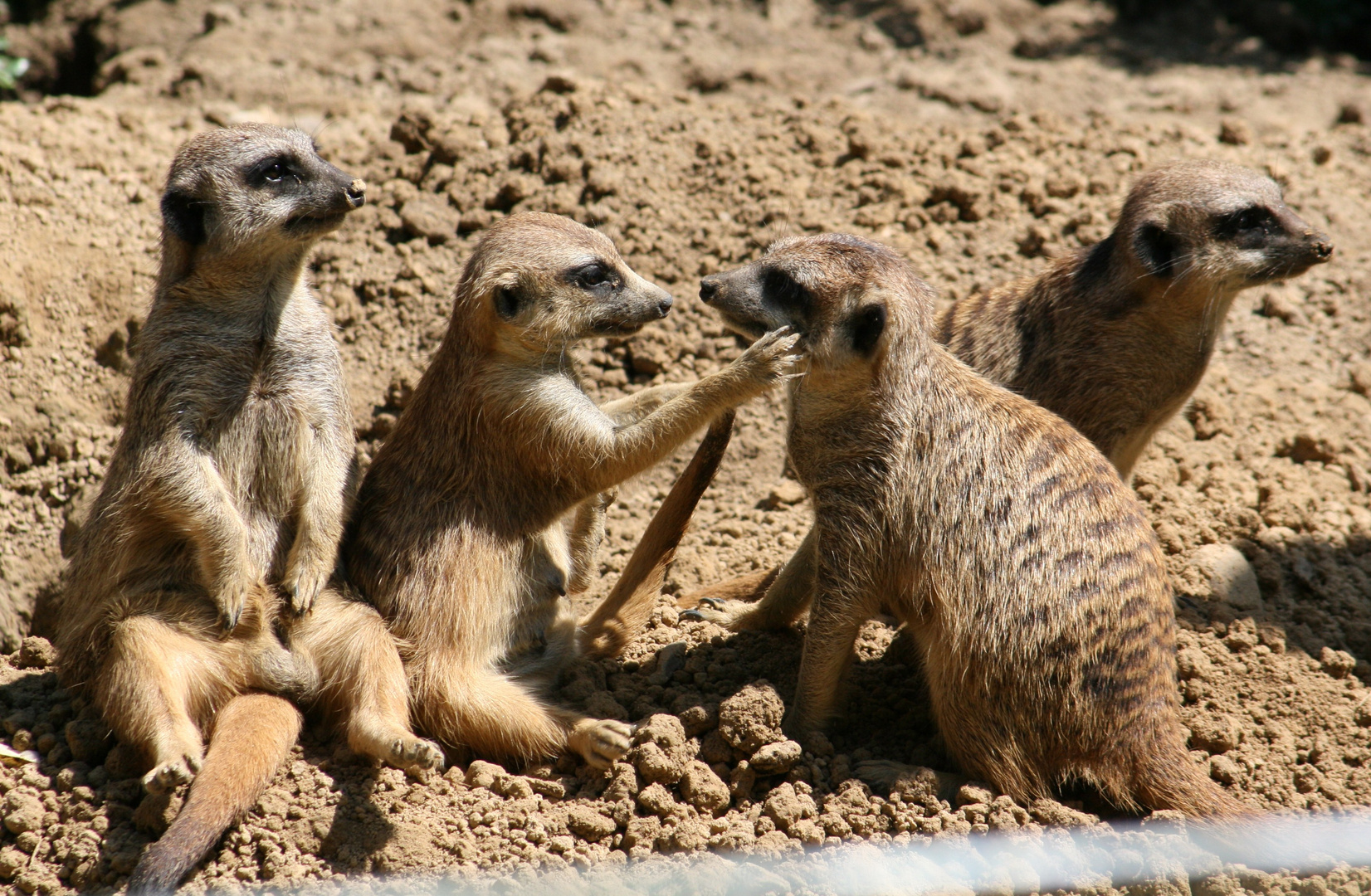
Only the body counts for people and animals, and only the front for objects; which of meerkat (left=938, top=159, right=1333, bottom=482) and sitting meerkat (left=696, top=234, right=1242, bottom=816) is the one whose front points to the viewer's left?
the sitting meerkat

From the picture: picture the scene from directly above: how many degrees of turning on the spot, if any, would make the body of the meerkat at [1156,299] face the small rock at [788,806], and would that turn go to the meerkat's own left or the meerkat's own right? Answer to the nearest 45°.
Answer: approximately 90° to the meerkat's own right

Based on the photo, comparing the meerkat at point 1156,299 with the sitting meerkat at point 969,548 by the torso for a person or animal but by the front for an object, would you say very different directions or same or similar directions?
very different directions

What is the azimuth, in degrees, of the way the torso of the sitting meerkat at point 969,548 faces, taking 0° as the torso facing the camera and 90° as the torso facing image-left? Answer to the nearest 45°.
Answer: approximately 90°

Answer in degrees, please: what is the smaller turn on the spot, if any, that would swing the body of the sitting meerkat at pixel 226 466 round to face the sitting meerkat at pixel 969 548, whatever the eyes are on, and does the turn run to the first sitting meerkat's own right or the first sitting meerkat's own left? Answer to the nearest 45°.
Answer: approximately 45° to the first sitting meerkat's own left

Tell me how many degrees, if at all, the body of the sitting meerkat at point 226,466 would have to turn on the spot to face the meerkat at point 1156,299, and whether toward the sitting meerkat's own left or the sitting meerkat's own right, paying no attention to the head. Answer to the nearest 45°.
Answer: approximately 45° to the sitting meerkat's own left

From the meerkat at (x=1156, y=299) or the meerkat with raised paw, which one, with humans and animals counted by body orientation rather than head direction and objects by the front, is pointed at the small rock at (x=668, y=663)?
the meerkat with raised paw

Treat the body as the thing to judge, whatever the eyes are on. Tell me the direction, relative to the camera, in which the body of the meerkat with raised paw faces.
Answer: to the viewer's right

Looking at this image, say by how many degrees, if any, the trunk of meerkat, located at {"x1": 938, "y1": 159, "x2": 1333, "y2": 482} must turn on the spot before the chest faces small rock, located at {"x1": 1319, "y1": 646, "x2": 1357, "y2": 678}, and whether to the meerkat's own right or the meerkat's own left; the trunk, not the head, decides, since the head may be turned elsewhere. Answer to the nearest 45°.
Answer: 0° — it already faces it

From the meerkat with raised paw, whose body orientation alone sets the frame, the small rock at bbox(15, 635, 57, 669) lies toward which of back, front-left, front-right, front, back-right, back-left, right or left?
back

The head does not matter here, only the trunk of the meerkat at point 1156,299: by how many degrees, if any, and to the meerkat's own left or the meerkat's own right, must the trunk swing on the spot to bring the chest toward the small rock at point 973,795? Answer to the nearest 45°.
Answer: approximately 90° to the meerkat's own right

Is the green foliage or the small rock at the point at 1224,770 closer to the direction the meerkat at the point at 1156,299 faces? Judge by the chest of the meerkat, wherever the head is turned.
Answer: the small rock

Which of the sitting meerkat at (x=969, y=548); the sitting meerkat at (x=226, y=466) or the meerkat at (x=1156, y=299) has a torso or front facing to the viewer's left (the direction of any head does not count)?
the sitting meerkat at (x=969, y=548)

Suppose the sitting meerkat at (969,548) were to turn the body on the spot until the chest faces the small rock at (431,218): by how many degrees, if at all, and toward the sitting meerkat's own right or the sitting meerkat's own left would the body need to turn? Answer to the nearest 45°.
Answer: approximately 45° to the sitting meerkat's own right

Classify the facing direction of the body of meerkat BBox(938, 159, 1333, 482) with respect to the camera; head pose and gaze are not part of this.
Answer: to the viewer's right
